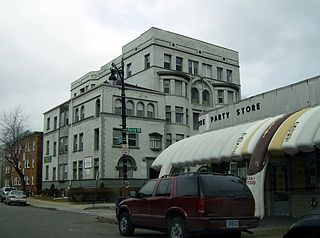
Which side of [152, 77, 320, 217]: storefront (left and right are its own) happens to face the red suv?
front

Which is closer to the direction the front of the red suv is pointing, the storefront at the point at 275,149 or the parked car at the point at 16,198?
the parked car

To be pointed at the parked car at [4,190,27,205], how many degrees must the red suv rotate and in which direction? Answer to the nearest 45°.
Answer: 0° — it already faces it

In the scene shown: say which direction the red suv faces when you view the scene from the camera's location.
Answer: facing away from the viewer and to the left of the viewer

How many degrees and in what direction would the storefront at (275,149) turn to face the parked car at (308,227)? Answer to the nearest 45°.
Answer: approximately 45° to its left

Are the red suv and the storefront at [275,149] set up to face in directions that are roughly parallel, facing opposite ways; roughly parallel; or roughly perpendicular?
roughly perpendicular

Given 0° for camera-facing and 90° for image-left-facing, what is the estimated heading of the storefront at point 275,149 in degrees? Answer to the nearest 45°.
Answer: approximately 45°

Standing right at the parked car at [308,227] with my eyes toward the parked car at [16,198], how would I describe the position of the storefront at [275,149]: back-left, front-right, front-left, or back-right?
front-right

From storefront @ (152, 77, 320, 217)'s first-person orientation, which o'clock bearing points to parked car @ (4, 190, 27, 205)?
The parked car is roughly at 3 o'clock from the storefront.

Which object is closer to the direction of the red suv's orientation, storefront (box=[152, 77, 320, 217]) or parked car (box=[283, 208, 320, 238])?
the storefront

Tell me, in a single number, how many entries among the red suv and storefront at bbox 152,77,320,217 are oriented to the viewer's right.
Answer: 0
